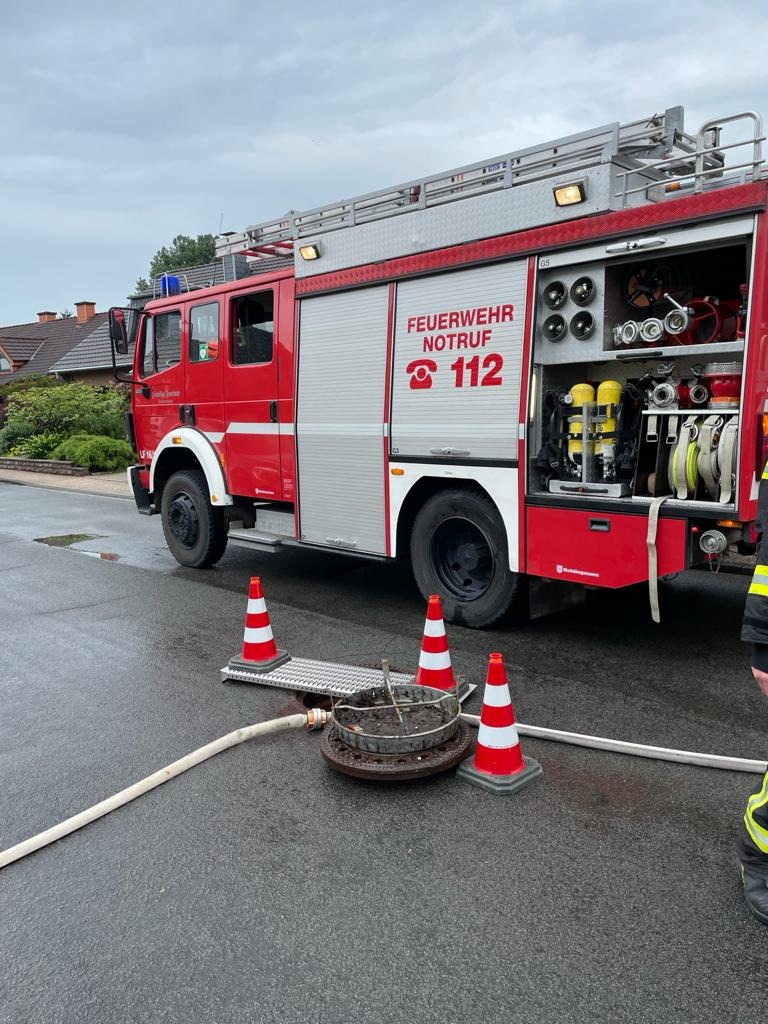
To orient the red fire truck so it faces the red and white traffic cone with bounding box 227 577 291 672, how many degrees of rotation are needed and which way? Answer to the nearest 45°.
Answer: approximately 45° to its left

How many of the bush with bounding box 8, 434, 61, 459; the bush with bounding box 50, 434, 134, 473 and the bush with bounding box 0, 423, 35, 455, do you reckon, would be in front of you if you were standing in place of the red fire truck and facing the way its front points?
3

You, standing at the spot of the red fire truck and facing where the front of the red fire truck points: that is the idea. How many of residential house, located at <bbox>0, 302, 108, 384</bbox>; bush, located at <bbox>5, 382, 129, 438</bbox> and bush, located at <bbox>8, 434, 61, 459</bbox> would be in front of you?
3

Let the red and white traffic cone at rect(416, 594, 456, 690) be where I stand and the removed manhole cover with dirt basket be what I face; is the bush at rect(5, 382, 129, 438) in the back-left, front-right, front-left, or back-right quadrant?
back-right

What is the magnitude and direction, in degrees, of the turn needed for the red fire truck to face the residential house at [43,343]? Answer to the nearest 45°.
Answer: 0° — it already faces it

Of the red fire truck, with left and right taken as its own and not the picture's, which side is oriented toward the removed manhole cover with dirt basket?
left

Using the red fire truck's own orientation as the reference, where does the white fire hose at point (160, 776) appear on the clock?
The white fire hose is roughly at 9 o'clock from the red fire truck.

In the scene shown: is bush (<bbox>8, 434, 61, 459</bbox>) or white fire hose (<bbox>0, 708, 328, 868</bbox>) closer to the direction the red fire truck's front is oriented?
the bush

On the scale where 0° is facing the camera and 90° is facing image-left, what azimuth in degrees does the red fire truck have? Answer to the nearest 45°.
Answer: approximately 135°

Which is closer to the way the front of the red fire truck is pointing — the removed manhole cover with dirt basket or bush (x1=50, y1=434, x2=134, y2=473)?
the bush
